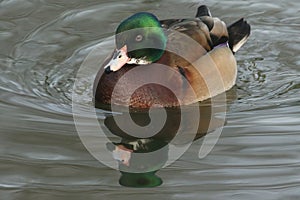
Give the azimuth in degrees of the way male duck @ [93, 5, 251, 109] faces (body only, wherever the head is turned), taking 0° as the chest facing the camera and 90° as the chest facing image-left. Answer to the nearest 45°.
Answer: approximately 45°
